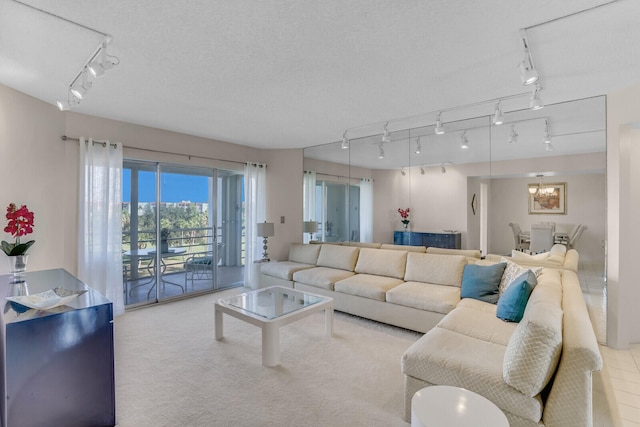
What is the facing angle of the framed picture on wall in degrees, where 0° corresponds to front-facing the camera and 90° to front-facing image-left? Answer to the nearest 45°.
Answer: approximately 0°

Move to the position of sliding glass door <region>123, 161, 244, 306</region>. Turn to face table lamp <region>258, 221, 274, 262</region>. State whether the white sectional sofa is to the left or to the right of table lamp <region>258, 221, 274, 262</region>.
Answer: right

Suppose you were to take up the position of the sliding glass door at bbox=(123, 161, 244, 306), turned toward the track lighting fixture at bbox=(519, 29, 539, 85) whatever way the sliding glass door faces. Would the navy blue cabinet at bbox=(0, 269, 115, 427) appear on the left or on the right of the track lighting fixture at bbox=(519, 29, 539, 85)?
right

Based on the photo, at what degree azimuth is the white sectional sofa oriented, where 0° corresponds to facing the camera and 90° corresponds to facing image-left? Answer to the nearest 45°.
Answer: approximately 45°

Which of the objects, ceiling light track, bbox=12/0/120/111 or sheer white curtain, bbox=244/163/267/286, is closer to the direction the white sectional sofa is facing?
the ceiling light track
